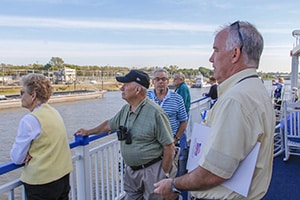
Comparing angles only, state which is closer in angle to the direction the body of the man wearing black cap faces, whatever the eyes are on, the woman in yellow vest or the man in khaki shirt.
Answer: the woman in yellow vest

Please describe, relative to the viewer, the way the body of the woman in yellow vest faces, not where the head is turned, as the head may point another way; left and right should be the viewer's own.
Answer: facing away from the viewer and to the left of the viewer

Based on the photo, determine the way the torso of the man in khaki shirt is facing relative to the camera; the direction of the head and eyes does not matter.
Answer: to the viewer's left

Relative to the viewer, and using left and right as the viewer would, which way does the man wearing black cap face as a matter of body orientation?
facing the viewer and to the left of the viewer

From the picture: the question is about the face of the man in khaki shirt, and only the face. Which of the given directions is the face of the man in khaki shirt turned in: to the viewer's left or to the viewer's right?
to the viewer's left

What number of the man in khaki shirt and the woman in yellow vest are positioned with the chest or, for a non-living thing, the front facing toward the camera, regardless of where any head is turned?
0

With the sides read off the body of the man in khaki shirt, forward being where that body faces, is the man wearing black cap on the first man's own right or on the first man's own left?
on the first man's own right

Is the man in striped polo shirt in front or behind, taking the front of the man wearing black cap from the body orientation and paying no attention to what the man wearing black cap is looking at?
behind

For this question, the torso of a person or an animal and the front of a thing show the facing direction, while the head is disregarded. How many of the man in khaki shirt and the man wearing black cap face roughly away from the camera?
0

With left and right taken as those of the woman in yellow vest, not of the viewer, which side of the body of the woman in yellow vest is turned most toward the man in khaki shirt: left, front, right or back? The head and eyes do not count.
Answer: back

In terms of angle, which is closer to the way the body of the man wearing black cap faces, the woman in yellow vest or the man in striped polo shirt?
the woman in yellow vest

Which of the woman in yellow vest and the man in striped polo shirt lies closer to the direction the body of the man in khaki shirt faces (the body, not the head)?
the woman in yellow vest

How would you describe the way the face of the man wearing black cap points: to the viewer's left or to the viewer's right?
to the viewer's left

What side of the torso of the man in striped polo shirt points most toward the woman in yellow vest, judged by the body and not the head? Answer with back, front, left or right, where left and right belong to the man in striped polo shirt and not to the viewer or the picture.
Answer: front
